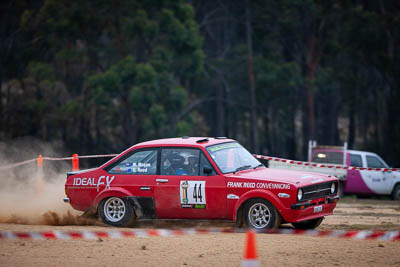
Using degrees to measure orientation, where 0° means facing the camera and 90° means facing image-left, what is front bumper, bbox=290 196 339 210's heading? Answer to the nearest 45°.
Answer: approximately 315°

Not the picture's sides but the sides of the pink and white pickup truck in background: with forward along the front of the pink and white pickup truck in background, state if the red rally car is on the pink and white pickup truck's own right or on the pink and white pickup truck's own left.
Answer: on the pink and white pickup truck's own right

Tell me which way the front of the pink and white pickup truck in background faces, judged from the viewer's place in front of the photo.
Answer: facing to the right of the viewer

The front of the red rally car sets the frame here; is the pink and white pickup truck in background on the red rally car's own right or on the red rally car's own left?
on the red rally car's own left

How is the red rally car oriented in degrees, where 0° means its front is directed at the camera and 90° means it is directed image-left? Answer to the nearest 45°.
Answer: approximately 315°

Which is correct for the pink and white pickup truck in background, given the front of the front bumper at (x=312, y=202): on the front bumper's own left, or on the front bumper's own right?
on the front bumper's own left
